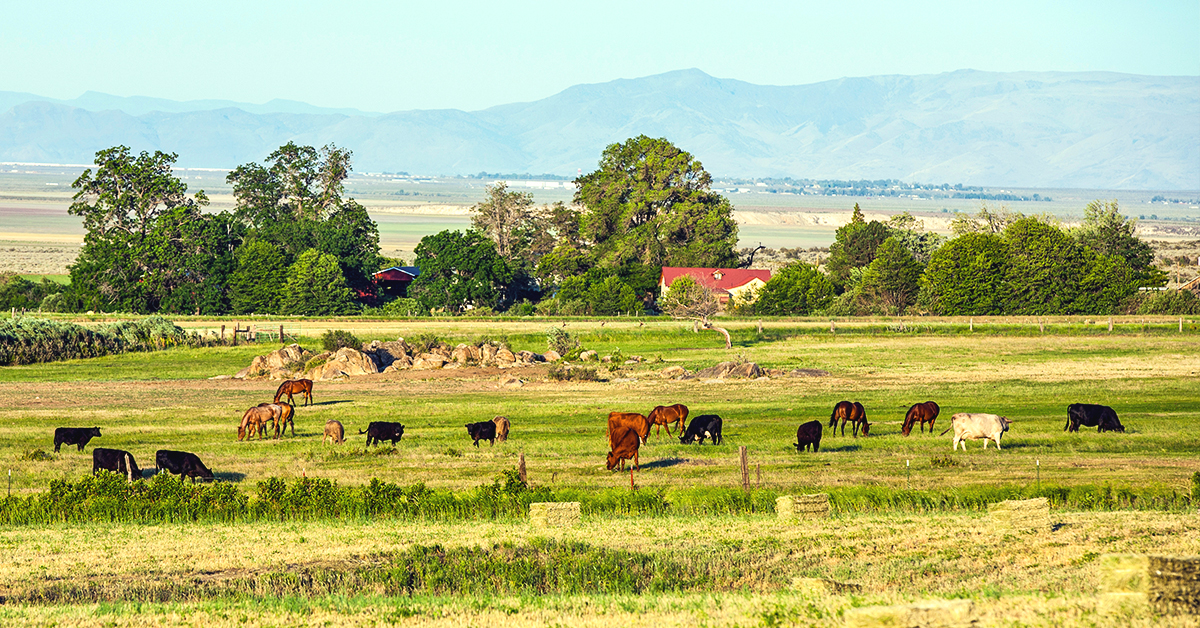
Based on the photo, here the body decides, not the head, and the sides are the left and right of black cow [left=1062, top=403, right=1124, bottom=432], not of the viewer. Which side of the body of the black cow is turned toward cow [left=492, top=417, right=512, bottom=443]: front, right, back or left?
back

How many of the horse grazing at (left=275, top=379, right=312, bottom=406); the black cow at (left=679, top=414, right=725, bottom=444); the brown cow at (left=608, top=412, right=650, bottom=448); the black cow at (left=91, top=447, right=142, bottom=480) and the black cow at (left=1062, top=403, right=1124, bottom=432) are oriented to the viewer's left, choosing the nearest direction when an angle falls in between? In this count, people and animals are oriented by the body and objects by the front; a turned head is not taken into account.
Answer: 2

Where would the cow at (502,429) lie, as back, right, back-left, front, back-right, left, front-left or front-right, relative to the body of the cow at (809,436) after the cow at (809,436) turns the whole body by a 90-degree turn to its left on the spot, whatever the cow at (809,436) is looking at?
back-right

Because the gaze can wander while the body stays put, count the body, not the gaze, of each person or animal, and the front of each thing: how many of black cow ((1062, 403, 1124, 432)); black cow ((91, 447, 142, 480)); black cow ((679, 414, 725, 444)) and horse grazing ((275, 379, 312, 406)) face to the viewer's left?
2

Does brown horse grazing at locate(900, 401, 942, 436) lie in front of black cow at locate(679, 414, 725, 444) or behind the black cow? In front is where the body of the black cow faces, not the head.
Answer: behind

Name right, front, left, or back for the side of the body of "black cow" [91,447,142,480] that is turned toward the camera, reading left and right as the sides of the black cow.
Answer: right

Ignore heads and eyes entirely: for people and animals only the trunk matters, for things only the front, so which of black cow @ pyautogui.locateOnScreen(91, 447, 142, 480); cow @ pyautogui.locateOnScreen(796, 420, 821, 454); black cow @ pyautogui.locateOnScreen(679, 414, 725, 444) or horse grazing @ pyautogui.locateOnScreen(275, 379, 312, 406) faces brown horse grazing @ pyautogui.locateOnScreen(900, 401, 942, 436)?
black cow @ pyautogui.locateOnScreen(91, 447, 142, 480)

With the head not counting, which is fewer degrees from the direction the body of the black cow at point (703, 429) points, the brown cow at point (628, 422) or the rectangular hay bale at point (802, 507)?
the brown cow

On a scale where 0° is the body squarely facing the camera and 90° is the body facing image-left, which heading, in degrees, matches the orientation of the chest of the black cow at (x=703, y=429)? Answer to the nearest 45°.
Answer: approximately 90°

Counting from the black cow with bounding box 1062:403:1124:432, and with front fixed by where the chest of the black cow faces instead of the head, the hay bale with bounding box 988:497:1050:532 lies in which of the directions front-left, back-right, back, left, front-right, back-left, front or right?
right

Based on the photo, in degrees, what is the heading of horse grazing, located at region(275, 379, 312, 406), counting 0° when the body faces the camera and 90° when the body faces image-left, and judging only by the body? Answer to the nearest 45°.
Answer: approximately 90°

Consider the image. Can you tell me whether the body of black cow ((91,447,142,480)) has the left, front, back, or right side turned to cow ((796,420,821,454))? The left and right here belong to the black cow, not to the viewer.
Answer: front

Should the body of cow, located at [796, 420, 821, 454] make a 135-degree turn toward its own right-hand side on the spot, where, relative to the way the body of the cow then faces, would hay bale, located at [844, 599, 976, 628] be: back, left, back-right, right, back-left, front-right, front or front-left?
back

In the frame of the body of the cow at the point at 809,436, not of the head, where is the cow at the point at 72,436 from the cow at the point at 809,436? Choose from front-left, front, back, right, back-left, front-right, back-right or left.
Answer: front-right
